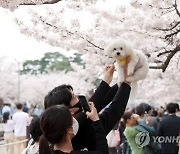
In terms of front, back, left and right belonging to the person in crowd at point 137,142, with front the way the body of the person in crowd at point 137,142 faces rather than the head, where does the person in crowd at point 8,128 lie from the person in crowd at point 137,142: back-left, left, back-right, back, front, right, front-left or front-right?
back-left

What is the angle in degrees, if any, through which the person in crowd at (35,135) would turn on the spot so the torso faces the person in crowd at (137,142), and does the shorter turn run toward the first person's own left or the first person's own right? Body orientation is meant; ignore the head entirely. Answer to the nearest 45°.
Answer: approximately 45° to the first person's own right

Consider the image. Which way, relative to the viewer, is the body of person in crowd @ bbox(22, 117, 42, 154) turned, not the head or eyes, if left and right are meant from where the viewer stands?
facing away from the viewer
